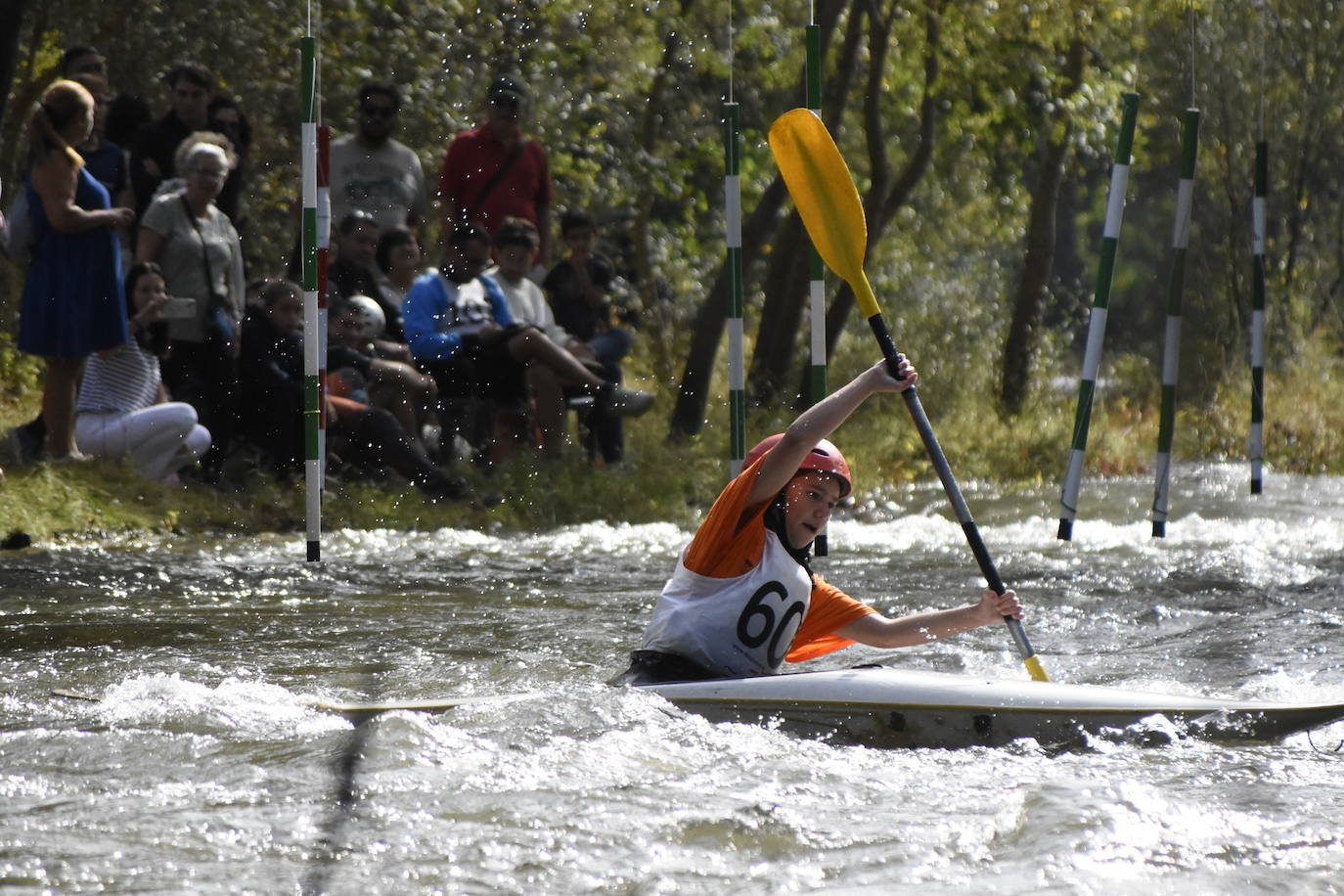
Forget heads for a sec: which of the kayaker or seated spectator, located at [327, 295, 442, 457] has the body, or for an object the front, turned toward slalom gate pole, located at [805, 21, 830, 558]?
the seated spectator

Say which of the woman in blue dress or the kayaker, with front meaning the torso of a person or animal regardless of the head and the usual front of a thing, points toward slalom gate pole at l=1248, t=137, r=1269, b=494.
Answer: the woman in blue dress

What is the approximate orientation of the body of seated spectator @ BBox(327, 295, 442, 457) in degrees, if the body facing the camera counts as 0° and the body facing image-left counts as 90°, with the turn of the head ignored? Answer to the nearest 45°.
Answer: approximately 315°

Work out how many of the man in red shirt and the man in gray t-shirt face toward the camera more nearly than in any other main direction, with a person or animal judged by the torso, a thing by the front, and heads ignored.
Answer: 2

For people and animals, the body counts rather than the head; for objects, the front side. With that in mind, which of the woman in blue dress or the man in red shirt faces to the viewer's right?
the woman in blue dress

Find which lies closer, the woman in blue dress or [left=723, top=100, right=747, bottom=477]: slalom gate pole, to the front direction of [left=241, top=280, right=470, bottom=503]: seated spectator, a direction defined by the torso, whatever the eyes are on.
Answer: the slalom gate pole

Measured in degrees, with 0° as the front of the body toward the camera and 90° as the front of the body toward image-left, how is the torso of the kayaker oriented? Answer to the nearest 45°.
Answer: approximately 315°

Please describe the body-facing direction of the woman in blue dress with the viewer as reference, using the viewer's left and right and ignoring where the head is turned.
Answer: facing to the right of the viewer
